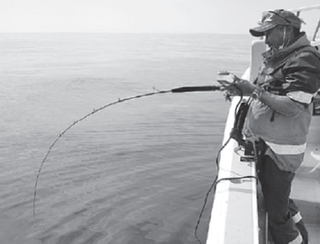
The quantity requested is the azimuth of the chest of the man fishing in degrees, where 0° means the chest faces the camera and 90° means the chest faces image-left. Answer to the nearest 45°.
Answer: approximately 90°

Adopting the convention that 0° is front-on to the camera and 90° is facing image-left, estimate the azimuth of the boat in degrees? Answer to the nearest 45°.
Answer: approximately 180°

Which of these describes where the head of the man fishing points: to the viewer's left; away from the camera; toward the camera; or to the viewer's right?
to the viewer's left
